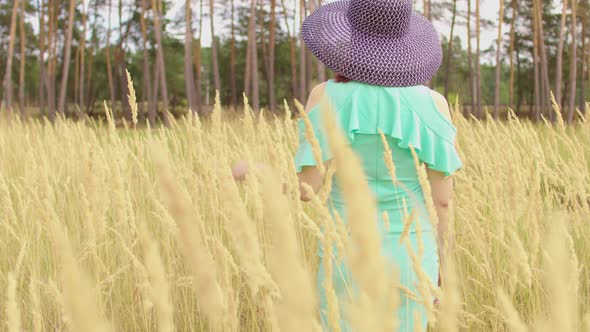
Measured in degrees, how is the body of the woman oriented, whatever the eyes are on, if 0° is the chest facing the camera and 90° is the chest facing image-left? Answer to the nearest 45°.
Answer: approximately 180°
